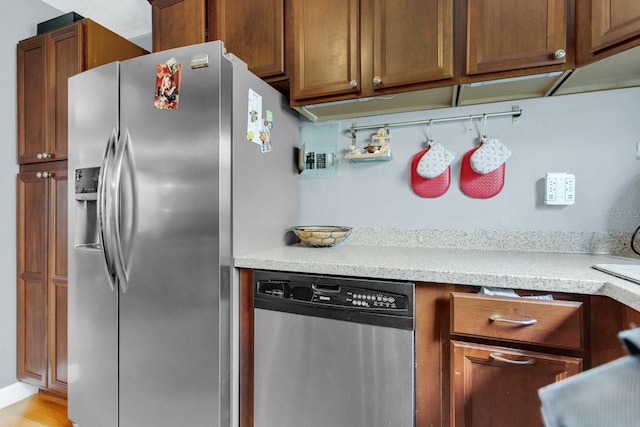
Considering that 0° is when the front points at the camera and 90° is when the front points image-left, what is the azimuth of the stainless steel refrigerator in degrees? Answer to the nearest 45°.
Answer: approximately 45°

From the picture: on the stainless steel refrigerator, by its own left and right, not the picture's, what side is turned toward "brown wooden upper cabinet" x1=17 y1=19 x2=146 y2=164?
right

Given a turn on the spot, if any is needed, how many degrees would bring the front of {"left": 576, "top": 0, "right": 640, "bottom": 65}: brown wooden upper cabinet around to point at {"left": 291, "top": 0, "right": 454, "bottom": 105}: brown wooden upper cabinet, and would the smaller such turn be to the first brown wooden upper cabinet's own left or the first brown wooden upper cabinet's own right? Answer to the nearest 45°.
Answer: approximately 45° to the first brown wooden upper cabinet's own right

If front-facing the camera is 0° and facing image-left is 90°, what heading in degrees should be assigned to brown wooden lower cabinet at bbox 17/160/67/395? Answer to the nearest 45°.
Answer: approximately 45°

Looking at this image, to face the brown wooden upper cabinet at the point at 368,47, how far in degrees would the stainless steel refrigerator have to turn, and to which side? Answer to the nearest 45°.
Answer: approximately 135° to its left

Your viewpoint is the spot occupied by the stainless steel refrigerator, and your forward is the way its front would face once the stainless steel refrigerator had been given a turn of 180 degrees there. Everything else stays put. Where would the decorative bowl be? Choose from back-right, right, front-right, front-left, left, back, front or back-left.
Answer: front-right

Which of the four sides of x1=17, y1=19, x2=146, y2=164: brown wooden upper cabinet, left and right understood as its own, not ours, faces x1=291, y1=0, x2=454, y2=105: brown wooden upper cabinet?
left

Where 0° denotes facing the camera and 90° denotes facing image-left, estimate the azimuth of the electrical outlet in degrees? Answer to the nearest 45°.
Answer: approximately 0°
